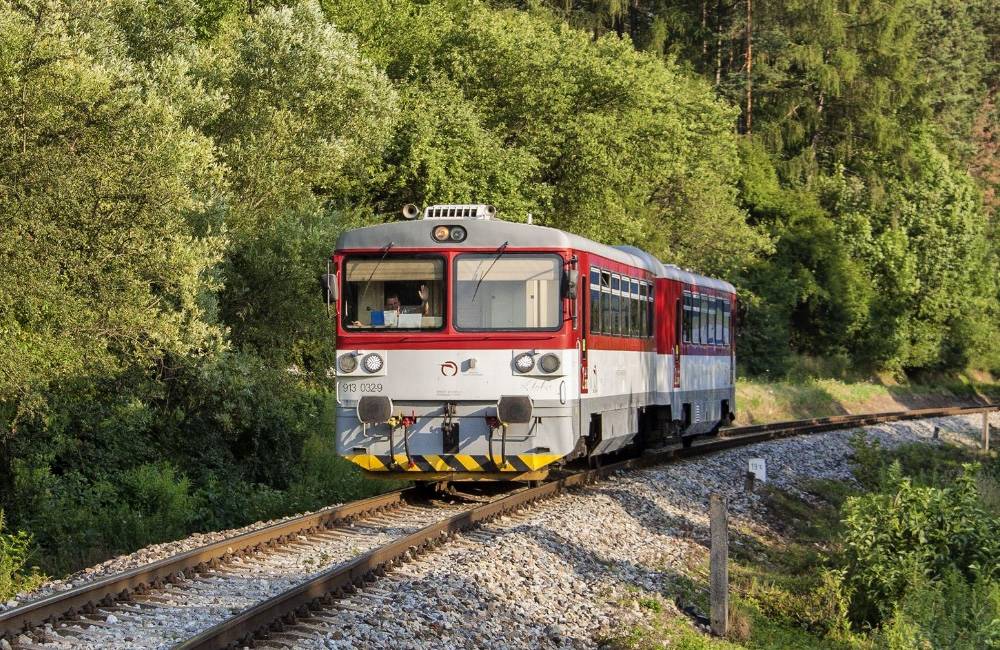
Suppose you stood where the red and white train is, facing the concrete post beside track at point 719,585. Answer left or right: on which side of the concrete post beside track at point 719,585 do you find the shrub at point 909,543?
left

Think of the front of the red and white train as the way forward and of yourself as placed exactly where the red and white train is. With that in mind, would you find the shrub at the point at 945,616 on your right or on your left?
on your left

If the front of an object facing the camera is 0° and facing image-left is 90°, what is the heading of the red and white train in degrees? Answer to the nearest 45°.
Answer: approximately 0°
